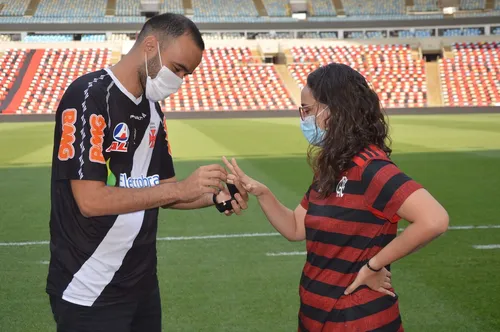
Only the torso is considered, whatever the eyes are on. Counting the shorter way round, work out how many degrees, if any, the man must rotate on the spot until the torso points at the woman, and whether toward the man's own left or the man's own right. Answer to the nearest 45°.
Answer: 0° — they already face them

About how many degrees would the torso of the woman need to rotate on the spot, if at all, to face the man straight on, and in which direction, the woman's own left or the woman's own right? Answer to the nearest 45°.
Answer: approximately 45° to the woman's own right

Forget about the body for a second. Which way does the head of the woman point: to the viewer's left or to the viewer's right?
to the viewer's left

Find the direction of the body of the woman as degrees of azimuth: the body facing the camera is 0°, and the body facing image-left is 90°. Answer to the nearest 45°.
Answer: approximately 45°

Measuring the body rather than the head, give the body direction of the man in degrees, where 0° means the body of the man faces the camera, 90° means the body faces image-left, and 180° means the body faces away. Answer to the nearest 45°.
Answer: approximately 315°
